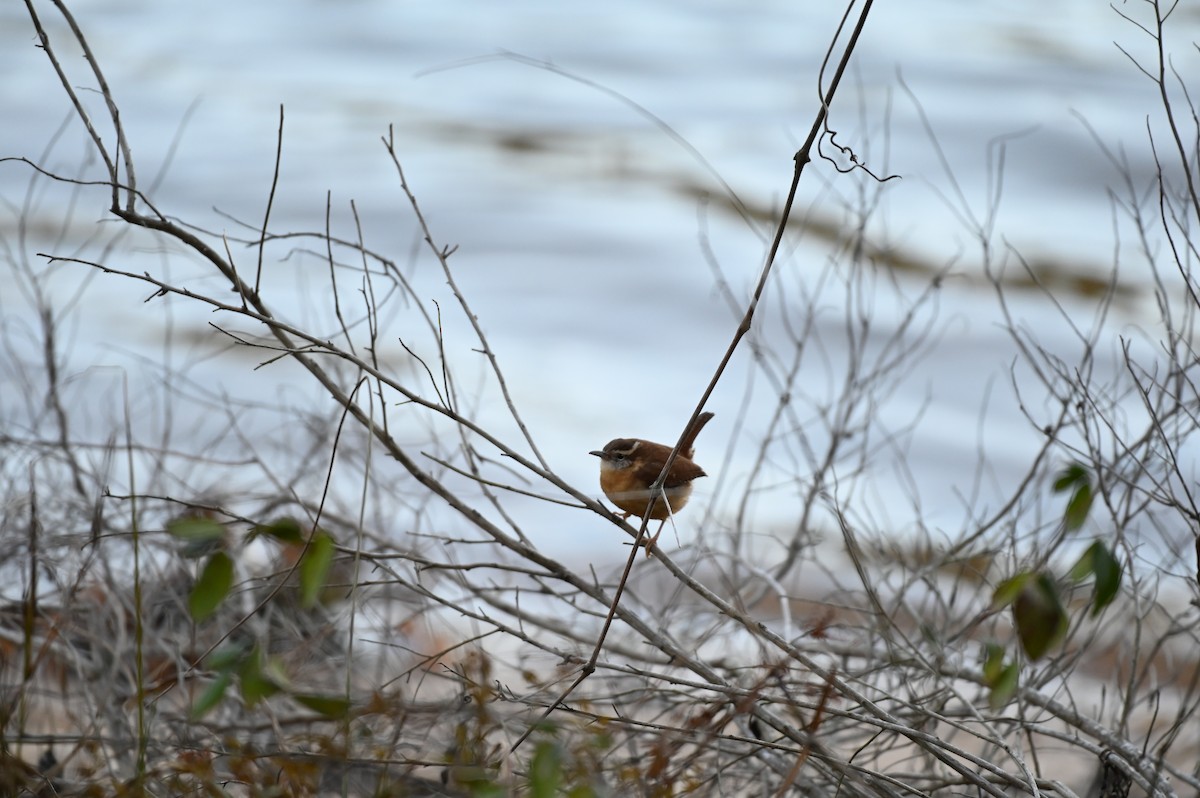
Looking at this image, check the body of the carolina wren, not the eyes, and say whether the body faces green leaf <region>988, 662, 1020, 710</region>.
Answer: no

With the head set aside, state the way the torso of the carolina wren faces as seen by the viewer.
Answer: to the viewer's left

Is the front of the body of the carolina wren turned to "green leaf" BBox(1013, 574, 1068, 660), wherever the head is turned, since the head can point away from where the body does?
no

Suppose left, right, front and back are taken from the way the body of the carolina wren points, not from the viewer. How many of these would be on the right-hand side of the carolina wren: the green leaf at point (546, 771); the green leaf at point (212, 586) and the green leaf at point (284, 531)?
0

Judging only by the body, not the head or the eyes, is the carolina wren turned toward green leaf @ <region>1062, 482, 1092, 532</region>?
no
